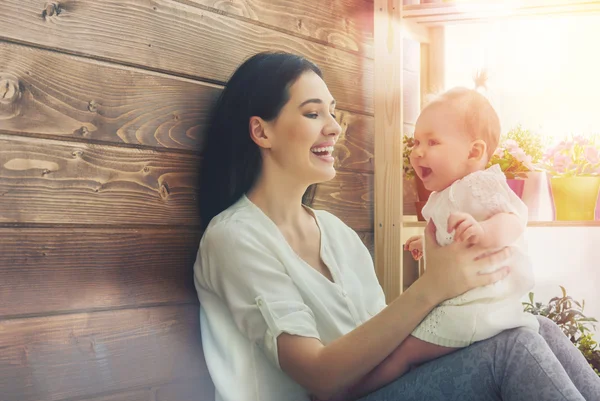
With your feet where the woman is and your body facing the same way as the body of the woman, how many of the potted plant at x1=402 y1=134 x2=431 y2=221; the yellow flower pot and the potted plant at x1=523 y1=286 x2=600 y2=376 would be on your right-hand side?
0

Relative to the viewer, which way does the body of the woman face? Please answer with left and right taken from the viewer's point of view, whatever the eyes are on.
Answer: facing the viewer and to the right of the viewer

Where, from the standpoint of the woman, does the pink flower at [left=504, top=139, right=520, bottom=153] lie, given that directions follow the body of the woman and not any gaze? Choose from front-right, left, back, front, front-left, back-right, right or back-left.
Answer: left

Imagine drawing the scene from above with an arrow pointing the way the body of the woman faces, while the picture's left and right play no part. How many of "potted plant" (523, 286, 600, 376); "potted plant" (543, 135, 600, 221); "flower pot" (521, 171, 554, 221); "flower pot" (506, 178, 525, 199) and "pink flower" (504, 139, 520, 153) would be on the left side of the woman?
5

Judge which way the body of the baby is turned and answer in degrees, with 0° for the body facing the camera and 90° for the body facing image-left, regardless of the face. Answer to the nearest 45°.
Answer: approximately 90°

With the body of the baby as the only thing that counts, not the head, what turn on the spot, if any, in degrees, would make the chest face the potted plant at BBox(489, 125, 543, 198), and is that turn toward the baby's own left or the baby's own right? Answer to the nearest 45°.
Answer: approximately 90° to the baby's own right

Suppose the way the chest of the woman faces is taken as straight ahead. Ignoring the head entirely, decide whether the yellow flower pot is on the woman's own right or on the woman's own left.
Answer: on the woman's own left

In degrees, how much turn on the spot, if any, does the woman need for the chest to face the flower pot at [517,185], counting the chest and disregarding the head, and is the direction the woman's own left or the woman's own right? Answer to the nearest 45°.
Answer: approximately 90° to the woman's own left

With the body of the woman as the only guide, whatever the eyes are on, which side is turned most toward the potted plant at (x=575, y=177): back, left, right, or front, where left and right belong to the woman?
left

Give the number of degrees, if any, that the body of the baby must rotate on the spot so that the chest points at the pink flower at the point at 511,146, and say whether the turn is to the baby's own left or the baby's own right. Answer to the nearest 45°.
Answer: approximately 90° to the baby's own right

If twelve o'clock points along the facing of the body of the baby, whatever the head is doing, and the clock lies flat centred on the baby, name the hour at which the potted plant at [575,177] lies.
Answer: The potted plant is roughly at 4 o'clock from the baby.

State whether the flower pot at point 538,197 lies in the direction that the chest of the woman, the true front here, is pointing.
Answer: no

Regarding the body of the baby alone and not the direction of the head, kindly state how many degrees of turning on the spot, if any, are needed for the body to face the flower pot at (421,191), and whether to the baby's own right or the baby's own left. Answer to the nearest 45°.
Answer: approximately 90° to the baby's own right

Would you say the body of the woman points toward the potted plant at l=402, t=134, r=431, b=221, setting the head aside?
no

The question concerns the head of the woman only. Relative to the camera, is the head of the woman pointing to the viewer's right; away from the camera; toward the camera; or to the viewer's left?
to the viewer's right

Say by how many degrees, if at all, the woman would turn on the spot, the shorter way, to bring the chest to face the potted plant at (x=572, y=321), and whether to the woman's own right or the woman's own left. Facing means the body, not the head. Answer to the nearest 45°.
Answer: approximately 90° to the woman's own left

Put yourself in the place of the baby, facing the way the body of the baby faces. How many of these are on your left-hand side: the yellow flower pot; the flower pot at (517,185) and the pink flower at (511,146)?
0
